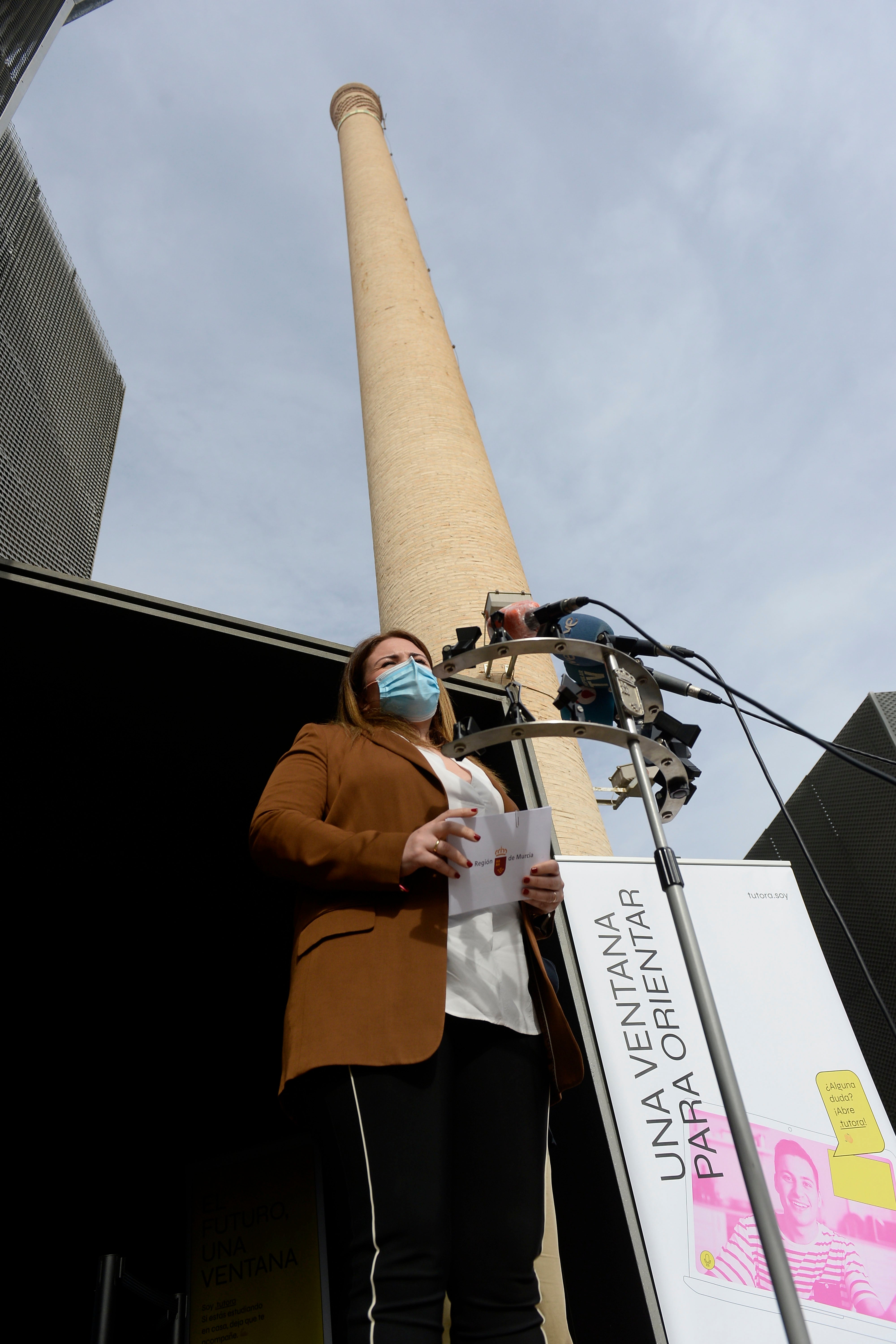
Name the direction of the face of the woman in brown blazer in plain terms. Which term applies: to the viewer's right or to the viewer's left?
to the viewer's right

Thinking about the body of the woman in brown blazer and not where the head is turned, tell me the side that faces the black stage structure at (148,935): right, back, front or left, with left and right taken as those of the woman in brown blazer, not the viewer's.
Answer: back

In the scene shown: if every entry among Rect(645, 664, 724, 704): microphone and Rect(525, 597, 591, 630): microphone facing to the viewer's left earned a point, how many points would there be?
2

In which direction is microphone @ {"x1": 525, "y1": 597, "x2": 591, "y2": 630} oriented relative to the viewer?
to the viewer's left

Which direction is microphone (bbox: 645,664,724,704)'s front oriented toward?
to the viewer's left

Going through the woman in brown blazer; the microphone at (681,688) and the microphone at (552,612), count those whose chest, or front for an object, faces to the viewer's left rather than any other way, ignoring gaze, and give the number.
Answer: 2

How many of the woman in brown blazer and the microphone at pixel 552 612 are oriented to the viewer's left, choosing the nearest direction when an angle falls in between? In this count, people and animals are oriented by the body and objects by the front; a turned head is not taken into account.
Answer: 1

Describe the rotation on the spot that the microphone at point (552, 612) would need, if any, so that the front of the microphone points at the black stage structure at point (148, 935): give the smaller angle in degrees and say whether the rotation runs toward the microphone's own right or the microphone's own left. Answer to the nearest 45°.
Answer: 0° — it already faces it

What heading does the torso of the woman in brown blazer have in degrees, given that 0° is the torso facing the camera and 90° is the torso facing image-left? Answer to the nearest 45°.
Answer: approximately 315°

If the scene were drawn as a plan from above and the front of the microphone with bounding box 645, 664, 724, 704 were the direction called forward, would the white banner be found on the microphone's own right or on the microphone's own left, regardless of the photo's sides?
on the microphone's own right
